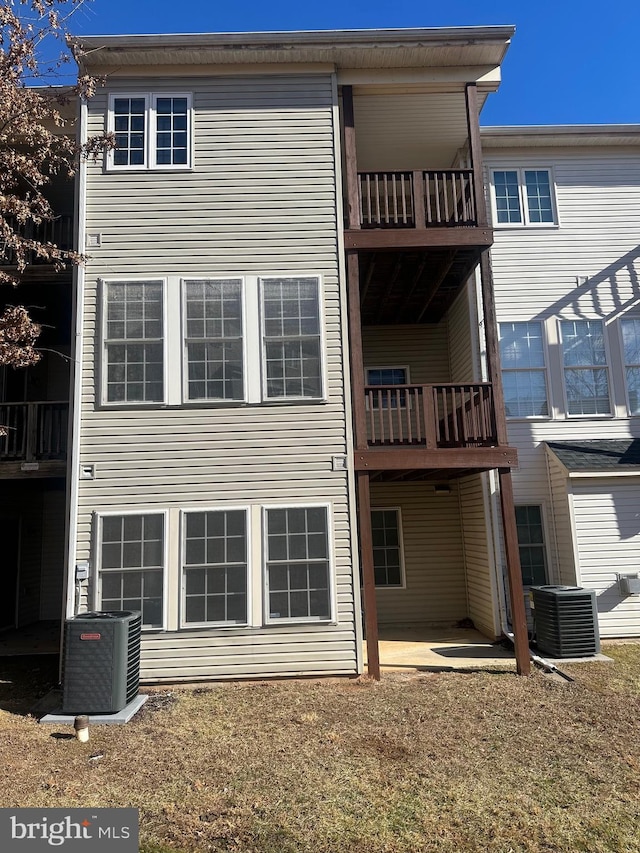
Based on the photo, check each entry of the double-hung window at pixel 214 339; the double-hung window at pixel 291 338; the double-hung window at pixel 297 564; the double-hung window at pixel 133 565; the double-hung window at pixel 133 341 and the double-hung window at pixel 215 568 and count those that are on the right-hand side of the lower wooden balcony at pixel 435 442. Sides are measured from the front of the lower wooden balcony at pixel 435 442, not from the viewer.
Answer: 6

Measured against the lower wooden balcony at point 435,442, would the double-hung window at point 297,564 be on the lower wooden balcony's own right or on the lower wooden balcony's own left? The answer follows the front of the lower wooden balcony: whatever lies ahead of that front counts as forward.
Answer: on the lower wooden balcony's own right

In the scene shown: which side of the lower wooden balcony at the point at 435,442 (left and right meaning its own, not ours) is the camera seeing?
front
